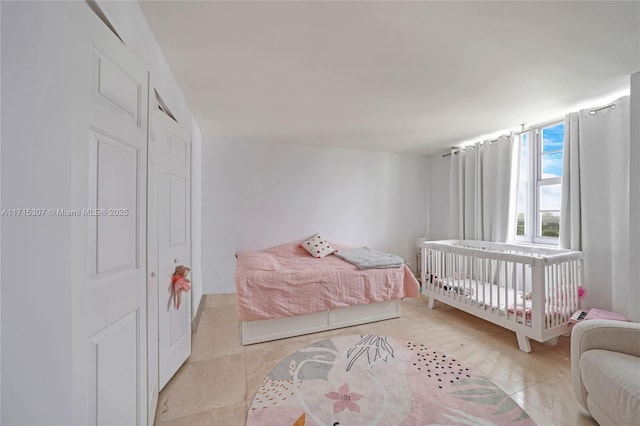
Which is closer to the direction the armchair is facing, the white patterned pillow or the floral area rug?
the floral area rug

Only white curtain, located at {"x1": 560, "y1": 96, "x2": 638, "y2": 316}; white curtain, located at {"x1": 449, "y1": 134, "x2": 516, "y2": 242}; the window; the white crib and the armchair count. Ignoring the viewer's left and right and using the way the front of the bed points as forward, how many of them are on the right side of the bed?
0

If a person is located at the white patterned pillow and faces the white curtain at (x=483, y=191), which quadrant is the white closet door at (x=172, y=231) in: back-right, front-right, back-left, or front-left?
back-right

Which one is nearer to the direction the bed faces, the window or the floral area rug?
the floral area rug

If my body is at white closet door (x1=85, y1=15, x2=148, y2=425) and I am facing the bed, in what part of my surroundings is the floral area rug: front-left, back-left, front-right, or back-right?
front-right

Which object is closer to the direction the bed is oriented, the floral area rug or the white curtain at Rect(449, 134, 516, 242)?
the floral area rug

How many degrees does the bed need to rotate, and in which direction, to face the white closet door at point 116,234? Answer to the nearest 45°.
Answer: approximately 45° to its right

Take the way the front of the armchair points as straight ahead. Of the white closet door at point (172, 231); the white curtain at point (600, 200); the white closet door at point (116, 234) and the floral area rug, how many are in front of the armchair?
3

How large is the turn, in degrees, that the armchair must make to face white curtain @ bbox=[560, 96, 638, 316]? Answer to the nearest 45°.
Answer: approximately 135° to its right

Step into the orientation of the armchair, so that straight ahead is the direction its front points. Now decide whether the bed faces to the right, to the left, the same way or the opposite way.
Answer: to the left

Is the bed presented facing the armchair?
no

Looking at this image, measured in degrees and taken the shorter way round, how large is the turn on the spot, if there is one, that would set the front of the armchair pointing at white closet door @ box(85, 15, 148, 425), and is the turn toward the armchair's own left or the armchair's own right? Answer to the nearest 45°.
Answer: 0° — it already faces it

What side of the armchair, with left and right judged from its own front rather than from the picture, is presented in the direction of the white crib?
right

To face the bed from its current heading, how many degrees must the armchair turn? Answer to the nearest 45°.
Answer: approximately 45° to its right

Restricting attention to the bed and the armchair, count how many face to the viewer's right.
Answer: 0

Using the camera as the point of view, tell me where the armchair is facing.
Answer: facing the viewer and to the left of the viewer

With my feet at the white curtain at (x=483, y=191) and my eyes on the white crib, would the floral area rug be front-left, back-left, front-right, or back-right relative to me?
front-right

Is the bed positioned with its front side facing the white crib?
no

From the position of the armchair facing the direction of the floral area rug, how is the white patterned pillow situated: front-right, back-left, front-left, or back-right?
front-right
